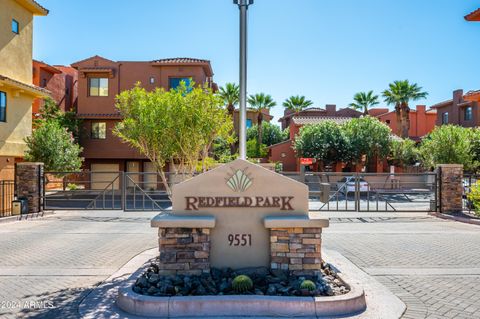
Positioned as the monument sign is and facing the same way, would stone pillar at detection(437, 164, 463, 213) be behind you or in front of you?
behind

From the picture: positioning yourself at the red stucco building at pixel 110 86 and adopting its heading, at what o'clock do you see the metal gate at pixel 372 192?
The metal gate is roughly at 10 o'clock from the red stucco building.

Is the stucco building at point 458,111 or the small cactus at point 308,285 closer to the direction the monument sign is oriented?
the small cactus

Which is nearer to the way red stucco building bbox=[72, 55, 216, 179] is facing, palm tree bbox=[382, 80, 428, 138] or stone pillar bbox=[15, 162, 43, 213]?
the stone pillar

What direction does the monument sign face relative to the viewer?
toward the camera

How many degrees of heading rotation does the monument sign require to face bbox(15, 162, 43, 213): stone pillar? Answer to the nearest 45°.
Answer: approximately 135° to its right

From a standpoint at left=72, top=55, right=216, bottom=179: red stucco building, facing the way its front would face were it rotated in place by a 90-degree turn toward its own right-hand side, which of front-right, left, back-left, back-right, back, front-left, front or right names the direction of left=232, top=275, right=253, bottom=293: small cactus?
left

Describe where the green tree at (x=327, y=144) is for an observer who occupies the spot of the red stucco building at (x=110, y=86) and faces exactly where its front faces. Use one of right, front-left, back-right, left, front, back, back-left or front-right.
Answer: left

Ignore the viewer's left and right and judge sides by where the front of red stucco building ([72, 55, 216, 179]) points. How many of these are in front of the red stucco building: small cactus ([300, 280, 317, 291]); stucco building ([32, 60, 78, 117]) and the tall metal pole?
2

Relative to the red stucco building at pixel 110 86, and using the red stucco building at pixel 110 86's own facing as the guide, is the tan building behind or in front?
in front

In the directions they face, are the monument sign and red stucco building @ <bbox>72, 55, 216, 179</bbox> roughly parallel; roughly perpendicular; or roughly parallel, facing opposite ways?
roughly parallel

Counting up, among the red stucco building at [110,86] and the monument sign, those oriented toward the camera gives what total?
2

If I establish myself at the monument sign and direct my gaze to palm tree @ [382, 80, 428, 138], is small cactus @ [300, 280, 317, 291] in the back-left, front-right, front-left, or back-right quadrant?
back-right

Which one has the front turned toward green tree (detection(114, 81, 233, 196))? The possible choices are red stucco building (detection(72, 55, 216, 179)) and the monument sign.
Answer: the red stucco building
